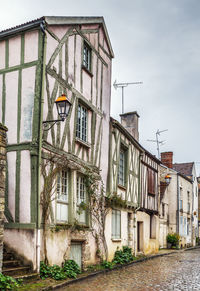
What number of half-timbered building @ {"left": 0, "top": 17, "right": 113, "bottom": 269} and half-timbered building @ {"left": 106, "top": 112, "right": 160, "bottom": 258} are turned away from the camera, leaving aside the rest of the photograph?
0

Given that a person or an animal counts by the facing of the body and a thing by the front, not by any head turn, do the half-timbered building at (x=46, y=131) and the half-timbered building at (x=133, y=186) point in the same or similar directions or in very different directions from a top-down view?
same or similar directions

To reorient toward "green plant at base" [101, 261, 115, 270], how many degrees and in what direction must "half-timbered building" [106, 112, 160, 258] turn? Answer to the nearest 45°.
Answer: approximately 45° to its right

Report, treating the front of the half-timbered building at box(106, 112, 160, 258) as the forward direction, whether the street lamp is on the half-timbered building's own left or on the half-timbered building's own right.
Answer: on the half-timbered building's own right

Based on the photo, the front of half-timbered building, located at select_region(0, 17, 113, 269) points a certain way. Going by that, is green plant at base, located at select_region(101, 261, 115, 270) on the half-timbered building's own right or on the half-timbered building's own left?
on the half-timbered building's own left

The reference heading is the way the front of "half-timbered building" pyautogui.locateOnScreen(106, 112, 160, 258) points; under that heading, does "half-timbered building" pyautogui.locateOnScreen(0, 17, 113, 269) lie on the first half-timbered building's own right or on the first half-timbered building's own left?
on the first half-timbered building's own right

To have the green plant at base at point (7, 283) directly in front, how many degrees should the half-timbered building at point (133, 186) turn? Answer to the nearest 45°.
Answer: approximately 45° to its right

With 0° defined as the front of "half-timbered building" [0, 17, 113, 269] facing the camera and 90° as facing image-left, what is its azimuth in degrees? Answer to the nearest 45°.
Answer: approximately 315°
